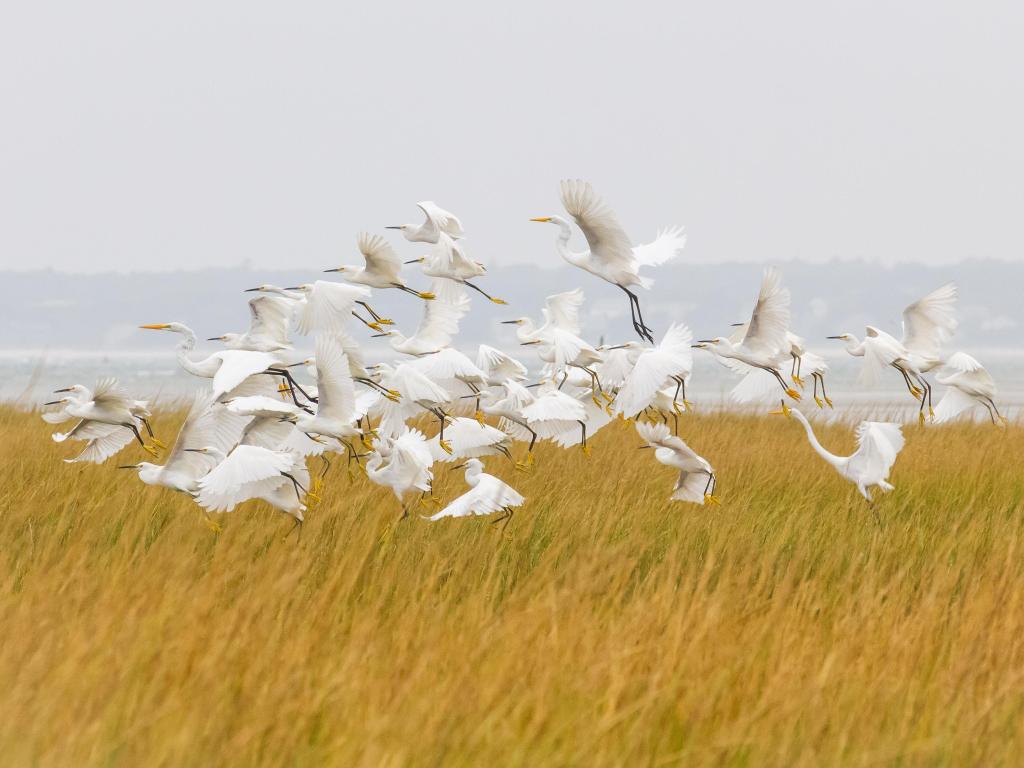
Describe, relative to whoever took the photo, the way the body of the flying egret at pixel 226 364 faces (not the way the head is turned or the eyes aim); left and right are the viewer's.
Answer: facing to the left of the viewer

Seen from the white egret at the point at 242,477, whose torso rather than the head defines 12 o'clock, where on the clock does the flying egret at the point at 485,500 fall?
The flying egret is roughly at 6 o'clock from the white egret.

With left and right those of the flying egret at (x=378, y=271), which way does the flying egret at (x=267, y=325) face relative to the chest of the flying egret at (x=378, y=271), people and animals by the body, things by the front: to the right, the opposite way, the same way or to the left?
the same way

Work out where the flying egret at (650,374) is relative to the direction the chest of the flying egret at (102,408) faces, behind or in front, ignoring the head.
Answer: behind

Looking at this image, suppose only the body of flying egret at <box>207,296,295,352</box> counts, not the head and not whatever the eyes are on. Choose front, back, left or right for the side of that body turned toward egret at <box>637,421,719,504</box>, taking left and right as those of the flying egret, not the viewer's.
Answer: back

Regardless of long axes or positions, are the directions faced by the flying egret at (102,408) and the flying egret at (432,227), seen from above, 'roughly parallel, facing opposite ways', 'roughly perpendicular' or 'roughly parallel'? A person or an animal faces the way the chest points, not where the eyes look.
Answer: roughly parallel

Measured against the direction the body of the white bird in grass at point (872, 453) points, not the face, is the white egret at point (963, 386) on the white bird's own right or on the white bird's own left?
on the white bird's own right

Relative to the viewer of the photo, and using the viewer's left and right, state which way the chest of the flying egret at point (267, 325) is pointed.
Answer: facing to the left of the viewer

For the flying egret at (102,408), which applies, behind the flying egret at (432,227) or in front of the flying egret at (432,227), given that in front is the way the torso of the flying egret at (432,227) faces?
in front

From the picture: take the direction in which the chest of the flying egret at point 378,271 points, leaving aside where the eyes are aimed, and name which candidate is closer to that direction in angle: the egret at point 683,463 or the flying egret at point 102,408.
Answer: the flying egret

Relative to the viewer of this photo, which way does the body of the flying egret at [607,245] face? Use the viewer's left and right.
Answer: facing to the left of the viewer

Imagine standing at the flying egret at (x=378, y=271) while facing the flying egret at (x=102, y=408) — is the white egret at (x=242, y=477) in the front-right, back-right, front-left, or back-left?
front-left

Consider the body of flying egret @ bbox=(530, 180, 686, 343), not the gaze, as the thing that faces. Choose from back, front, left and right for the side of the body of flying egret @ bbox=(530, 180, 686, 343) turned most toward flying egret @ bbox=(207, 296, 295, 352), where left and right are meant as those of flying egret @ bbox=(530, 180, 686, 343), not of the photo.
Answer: front

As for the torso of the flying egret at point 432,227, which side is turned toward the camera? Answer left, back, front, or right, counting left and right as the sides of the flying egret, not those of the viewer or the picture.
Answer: left

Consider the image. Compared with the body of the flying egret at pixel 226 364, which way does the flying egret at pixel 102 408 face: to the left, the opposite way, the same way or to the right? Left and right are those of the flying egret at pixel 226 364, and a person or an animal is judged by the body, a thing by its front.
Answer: the same way

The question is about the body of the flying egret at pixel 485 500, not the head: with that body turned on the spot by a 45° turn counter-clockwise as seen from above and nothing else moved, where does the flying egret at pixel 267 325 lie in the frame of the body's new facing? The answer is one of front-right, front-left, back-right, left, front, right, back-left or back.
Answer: right

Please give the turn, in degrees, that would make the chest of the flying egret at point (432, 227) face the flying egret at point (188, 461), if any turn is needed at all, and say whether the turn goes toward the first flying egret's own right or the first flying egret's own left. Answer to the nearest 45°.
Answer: approximately 45° to the first flying egret's own left

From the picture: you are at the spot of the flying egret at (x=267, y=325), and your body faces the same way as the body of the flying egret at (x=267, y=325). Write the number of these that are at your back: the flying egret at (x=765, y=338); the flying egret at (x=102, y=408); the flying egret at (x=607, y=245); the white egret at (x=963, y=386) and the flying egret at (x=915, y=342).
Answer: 4

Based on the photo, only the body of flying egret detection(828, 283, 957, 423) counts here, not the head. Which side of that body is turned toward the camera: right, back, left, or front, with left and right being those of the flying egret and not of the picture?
left

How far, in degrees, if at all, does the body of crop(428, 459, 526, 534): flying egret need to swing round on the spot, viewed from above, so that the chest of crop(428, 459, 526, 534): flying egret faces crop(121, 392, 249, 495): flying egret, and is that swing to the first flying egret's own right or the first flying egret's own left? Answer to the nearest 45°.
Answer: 0° — it already faces it

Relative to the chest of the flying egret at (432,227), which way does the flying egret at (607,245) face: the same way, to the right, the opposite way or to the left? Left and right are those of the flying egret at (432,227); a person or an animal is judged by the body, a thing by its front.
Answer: the same way
